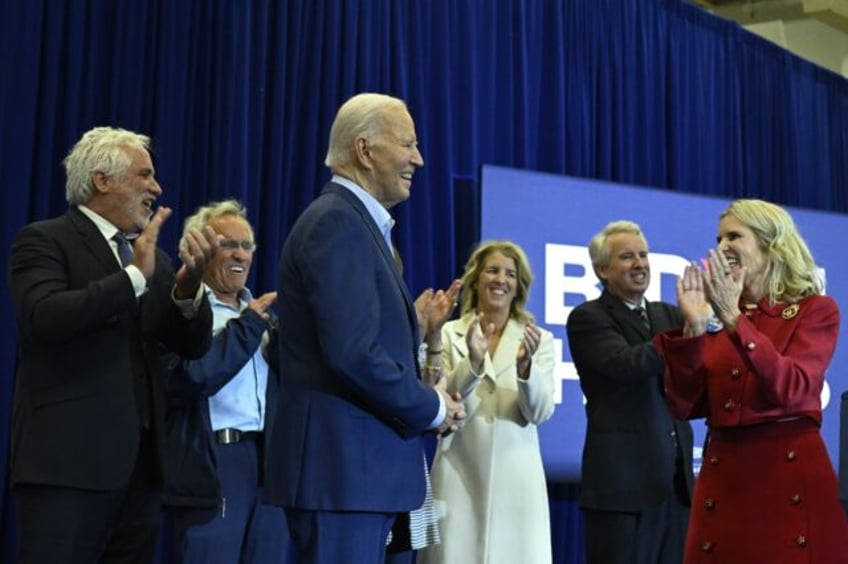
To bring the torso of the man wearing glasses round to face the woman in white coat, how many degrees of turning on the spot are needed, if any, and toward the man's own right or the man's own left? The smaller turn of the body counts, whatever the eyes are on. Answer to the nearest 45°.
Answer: approximately 45° to the man's own left

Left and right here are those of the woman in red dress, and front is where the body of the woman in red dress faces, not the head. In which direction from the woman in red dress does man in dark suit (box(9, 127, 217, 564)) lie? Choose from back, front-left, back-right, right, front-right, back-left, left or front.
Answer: front-right

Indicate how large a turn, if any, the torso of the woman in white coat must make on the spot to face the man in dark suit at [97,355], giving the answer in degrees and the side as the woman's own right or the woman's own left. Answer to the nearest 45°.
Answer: approximately 45° to the woman's own right

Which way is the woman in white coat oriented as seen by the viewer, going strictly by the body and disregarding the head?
toward the camera

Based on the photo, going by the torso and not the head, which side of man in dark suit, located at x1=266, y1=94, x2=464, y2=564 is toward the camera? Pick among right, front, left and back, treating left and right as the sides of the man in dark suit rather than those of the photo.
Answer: right

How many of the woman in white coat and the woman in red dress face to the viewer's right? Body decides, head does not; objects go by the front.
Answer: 0

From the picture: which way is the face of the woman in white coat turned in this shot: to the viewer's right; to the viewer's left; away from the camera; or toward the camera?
toward the camera

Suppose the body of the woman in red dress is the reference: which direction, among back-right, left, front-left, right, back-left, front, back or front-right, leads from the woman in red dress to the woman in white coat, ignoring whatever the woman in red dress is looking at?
right

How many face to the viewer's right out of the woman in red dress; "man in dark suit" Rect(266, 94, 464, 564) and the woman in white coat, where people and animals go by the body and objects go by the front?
1

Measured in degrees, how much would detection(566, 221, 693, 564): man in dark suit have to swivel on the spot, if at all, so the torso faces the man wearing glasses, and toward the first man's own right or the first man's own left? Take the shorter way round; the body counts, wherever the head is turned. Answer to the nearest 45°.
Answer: approximately 90° to the first man's own right

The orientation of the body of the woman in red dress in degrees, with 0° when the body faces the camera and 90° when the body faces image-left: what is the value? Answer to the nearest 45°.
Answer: approximately 45°

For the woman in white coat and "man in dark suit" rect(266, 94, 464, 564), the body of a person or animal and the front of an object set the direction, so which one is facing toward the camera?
the woman in white coat

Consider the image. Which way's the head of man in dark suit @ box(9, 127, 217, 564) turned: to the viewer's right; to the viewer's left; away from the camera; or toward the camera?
to the viewer's right

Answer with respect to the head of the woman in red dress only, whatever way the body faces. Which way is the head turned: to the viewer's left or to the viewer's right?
to the viewer's left
